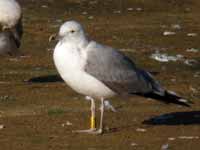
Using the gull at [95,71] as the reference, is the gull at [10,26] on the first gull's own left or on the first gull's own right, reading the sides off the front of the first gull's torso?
on the first gull's own right

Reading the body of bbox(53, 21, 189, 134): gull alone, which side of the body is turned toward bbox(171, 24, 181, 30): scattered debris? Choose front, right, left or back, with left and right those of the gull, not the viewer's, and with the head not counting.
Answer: right

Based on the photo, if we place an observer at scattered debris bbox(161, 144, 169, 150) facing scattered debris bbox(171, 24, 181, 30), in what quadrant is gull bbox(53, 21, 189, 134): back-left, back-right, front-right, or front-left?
front-left

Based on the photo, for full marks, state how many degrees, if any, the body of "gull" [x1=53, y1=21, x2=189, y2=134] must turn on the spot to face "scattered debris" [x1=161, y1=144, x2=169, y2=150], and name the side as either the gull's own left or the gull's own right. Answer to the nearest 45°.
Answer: approximately 135° to the gull's own left

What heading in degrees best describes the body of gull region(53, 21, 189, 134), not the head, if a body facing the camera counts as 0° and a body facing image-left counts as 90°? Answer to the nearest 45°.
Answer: approximately 90°

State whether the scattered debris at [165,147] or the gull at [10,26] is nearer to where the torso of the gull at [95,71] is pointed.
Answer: the gull
